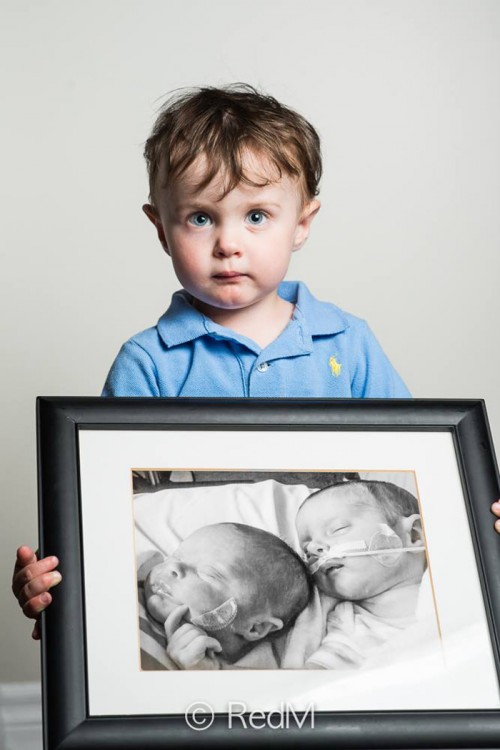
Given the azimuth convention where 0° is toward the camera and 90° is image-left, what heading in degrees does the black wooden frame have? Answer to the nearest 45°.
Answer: approximately 0°
